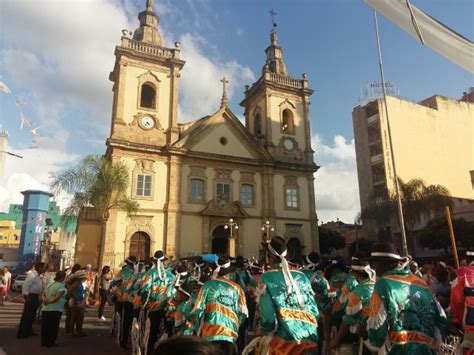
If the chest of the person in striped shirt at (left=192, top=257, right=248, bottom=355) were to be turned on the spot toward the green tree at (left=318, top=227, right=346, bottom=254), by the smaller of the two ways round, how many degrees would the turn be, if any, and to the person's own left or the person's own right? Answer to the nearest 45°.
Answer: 0° — they already face it

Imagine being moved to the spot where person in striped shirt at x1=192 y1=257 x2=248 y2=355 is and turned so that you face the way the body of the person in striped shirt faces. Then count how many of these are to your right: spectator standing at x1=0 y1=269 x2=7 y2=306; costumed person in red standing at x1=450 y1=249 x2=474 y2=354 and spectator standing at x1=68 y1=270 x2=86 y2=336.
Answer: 1

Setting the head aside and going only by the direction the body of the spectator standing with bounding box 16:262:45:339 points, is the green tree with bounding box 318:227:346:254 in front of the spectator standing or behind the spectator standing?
in front

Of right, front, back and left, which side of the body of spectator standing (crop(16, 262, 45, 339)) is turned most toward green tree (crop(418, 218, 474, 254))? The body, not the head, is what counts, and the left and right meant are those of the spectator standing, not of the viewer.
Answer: front

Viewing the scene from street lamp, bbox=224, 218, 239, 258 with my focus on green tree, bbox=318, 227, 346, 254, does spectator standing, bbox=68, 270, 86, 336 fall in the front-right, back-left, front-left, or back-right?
back-right

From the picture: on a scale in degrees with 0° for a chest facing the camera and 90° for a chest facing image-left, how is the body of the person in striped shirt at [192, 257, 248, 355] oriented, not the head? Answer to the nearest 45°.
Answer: approximately 180°

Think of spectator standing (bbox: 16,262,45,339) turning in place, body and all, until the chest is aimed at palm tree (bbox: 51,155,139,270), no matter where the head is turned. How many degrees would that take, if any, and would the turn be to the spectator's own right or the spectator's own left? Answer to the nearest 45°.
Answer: approximately 90° to the spectator's own left

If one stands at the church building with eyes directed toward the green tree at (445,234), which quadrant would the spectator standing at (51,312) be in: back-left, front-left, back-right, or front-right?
front-right

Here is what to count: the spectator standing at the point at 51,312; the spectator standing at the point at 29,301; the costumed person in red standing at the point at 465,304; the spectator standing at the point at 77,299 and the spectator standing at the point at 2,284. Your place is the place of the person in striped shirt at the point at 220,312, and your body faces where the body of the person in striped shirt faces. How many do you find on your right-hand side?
1

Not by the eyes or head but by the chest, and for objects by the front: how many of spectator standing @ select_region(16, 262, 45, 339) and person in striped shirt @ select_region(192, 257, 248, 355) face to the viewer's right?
1

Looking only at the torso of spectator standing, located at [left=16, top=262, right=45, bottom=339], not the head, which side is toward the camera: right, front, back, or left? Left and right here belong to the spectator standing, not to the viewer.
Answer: right

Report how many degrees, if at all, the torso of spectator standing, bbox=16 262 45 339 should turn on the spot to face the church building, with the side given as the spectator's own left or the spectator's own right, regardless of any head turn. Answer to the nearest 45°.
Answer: approximately 45° to the spectator's own left
